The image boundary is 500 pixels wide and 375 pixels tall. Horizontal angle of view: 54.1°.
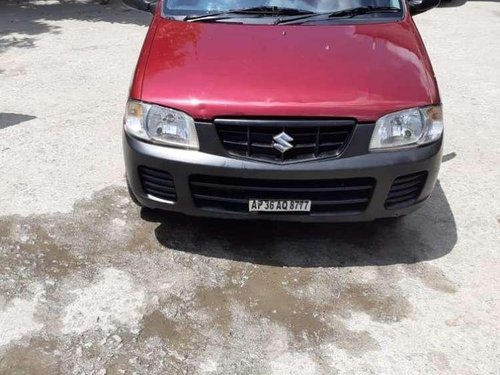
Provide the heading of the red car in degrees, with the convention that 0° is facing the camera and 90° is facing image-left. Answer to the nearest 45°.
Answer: approximately 0°
